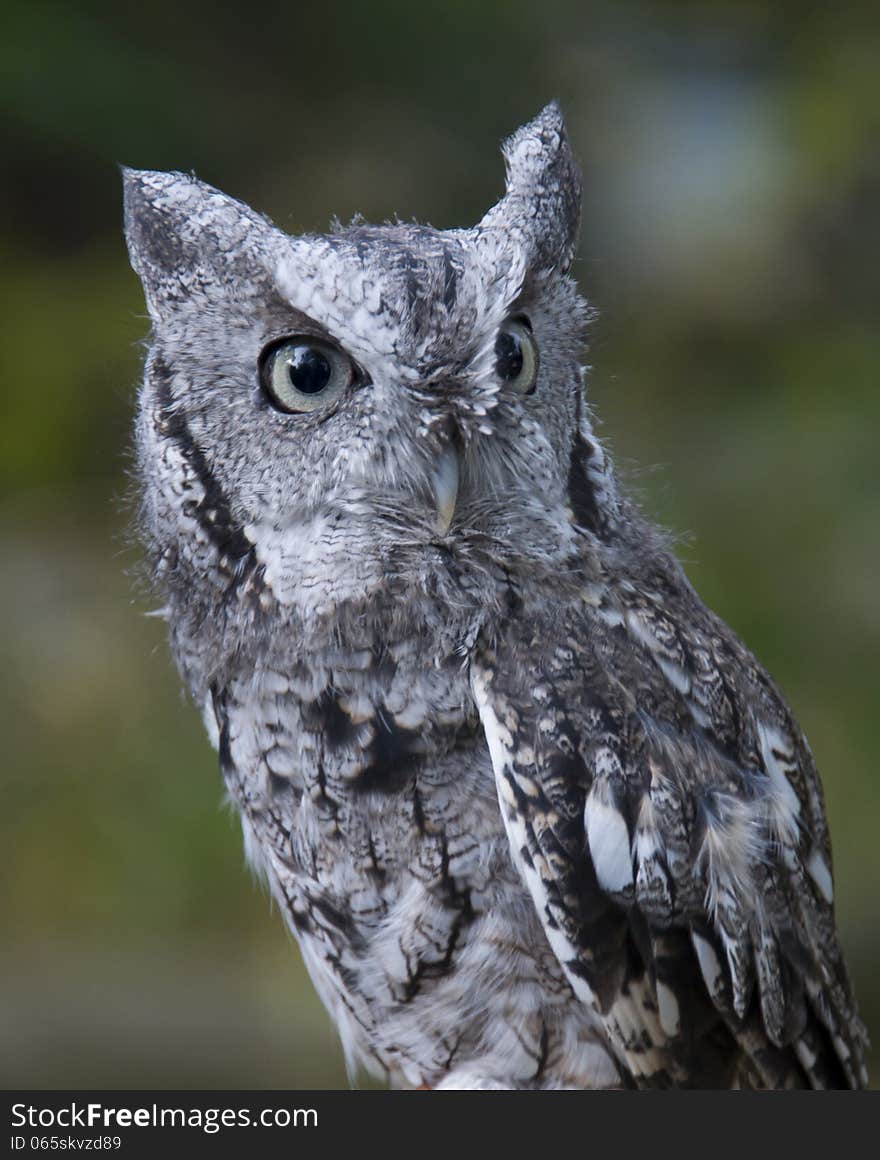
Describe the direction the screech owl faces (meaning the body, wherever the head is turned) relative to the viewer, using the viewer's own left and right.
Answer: facing the viewer and to the left of the viewer
